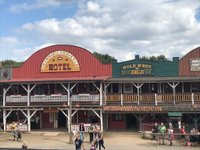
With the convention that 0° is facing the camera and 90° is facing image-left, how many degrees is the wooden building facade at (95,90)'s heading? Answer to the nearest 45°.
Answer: approximately 0°
